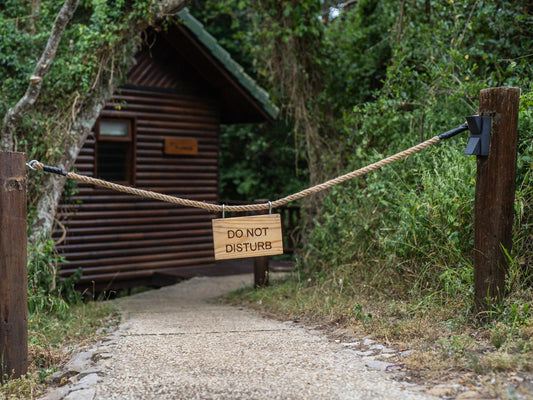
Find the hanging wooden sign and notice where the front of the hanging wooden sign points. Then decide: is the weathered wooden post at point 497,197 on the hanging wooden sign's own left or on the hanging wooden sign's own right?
on the hanging wooden sign's own left

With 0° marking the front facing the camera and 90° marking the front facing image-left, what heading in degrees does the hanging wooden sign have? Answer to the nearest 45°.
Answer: approximately 0°

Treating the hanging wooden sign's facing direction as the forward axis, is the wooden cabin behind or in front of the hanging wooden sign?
behind

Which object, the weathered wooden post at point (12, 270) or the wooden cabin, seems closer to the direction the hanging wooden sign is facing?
the weathered wooden post

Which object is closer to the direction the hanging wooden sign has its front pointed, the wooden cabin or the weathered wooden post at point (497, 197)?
the weathered wooden post

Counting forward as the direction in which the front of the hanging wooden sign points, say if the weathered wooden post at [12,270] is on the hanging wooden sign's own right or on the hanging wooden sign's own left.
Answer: on the hanging wooden sign's own right
